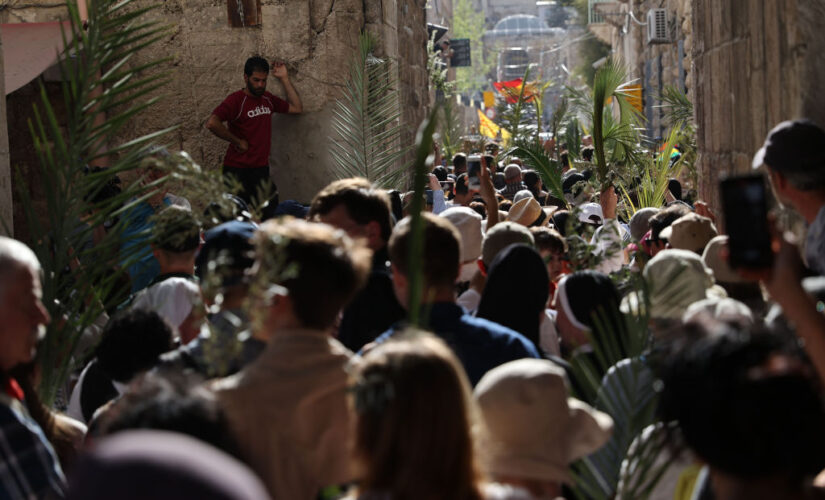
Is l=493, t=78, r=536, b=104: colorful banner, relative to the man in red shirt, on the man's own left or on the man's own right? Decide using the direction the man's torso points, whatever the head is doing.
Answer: on the man's own left

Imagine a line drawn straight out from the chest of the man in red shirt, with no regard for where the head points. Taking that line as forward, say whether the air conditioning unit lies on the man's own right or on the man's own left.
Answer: on the man's own left

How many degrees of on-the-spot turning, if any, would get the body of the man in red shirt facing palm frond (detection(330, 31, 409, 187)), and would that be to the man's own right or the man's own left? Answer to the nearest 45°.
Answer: approximately 45° to the man's own left

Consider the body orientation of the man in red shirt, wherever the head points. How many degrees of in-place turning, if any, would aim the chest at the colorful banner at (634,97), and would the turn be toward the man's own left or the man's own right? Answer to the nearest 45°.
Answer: approximately 90° to the man's own left

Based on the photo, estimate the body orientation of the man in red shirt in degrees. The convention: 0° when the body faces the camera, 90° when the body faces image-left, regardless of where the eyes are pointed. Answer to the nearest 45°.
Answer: approximately 315°

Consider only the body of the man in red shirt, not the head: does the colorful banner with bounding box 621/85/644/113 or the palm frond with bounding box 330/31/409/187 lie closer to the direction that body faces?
the palm frond
